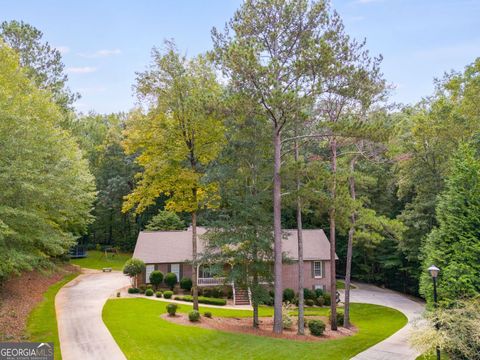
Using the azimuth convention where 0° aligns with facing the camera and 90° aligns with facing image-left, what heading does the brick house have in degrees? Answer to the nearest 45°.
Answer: approximately 0°

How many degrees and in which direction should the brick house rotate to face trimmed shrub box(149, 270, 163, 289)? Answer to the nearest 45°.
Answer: approximately 45° to its right

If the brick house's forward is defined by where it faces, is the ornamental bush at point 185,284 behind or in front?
in front

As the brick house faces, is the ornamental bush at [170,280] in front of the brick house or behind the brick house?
in front
